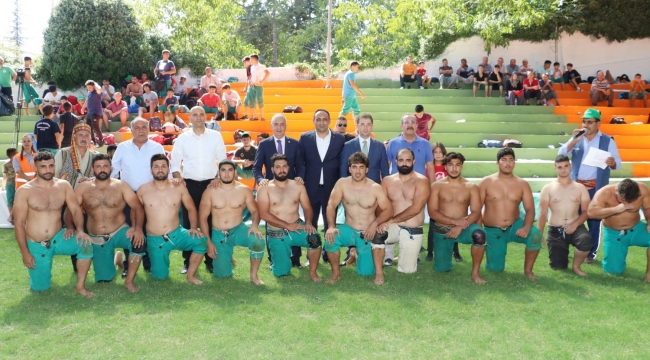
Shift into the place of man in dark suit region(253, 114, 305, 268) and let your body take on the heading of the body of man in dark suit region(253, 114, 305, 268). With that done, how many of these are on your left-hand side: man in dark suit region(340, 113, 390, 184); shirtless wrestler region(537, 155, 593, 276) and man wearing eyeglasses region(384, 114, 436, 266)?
3

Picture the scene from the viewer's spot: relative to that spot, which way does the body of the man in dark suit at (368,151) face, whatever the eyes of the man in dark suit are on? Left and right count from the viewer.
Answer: facing the viewer

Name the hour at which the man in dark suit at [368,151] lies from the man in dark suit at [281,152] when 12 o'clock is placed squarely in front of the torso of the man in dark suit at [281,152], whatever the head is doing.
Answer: the man in dark suit at [368,151] is roughly at 9 o'clock from the man in dark suit at [281,152].

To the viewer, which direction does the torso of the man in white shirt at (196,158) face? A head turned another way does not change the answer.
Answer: toward the camera

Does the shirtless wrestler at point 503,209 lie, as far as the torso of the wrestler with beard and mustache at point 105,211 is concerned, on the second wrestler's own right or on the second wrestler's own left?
on the second wrestler's own left

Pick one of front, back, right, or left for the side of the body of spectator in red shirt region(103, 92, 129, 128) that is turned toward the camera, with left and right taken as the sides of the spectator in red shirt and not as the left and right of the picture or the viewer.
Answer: front

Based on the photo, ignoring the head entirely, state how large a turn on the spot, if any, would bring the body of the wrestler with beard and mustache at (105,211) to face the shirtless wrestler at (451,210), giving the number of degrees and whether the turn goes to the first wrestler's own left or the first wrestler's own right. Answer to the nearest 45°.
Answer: approximately 90° to the first wrestler's own left
